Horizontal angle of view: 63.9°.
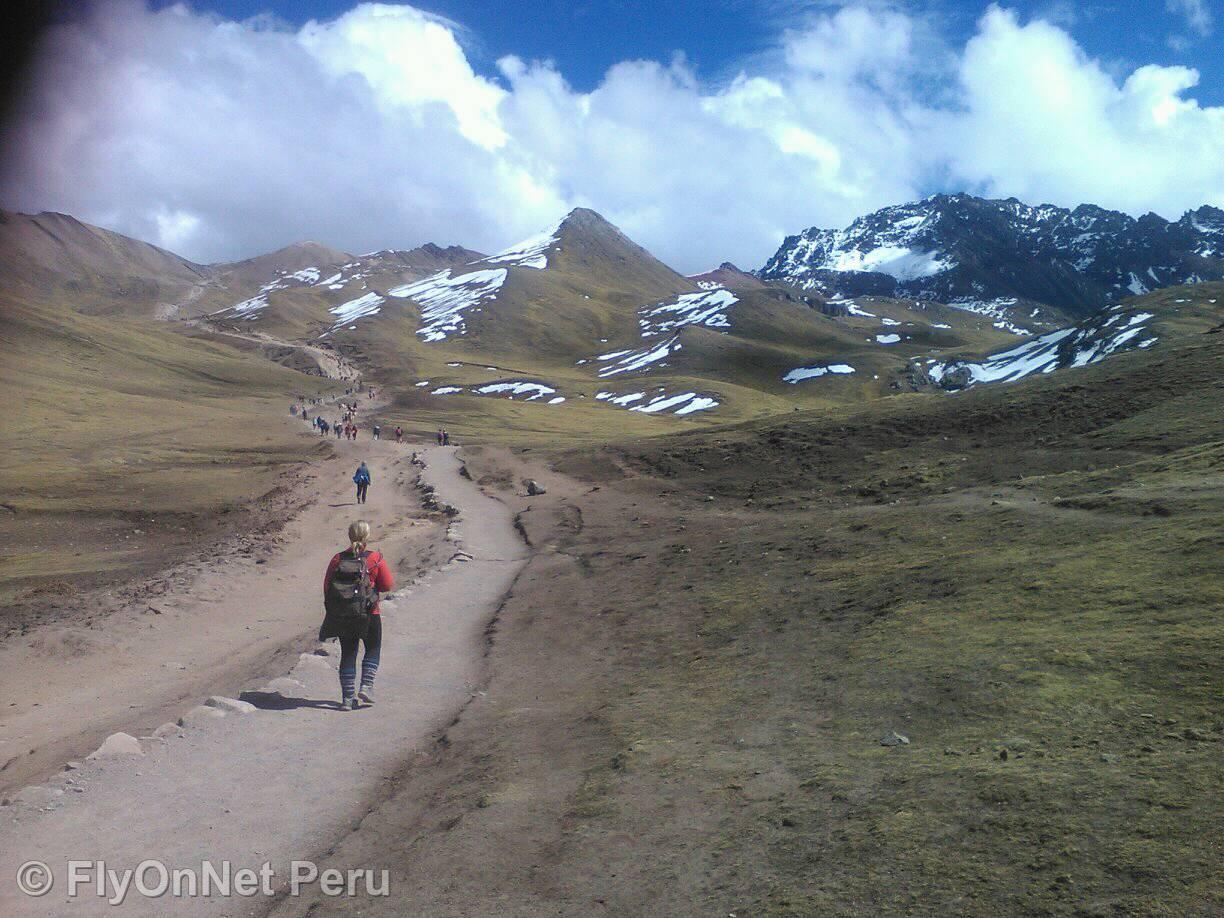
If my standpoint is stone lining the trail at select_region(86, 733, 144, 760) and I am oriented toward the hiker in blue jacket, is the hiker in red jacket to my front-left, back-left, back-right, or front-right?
front-right

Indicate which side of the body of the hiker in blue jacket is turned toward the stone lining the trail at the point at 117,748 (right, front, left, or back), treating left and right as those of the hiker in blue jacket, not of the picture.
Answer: back

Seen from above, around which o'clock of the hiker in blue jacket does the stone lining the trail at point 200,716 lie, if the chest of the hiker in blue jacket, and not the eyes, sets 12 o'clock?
The stone lining the trail is roughly at 6 o'clock from the hiker in blue jacket.

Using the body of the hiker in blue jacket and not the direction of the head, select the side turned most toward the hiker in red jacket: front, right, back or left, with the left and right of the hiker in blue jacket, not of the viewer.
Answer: back

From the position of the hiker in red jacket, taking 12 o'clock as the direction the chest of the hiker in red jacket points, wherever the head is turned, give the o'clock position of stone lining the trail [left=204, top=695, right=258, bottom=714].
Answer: The stone lining the trail is roughly at 9 o'clock from the hiker in red jacket.

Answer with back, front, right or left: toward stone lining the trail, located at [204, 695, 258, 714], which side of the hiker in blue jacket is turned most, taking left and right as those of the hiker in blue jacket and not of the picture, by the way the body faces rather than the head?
back

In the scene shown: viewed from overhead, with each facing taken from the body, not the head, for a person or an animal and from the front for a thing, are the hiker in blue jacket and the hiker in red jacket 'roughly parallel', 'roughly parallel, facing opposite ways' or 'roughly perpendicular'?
roughly parallel

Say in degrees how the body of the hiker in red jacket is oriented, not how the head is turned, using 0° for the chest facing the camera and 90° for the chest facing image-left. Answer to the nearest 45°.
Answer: approximately 180°

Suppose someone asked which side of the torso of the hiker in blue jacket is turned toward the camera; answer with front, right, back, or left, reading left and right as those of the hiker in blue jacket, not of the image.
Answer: back

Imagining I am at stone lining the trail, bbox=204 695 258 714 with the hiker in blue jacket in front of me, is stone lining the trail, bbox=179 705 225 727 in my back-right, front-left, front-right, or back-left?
back-left

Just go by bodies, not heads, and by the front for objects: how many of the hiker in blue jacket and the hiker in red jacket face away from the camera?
2

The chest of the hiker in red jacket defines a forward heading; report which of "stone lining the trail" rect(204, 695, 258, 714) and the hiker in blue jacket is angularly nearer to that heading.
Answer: the hiker in blue jacket
